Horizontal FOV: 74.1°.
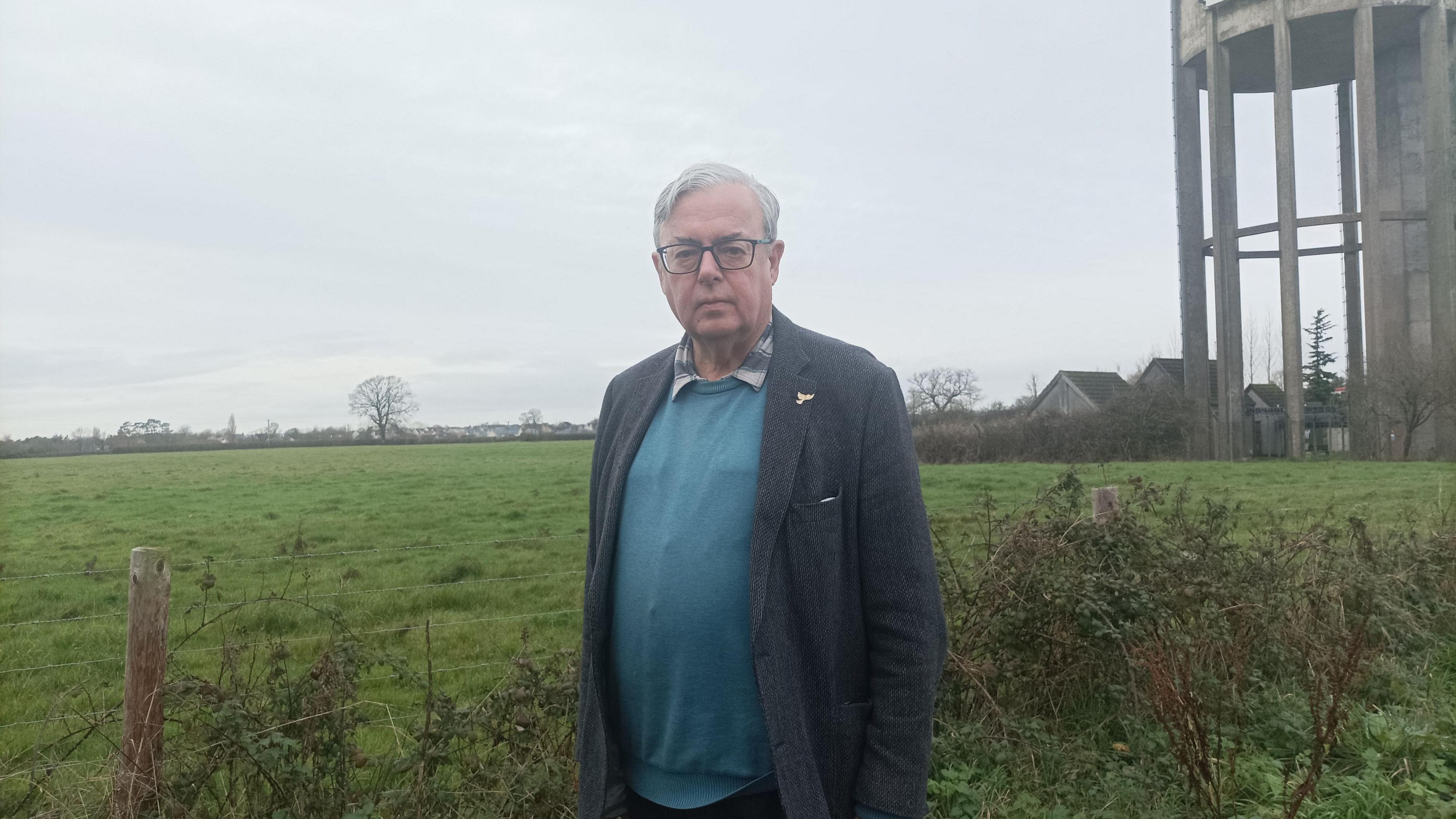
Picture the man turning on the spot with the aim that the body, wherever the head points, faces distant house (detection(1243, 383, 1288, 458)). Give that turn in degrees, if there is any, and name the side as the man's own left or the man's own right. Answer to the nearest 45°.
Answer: approximately 180°

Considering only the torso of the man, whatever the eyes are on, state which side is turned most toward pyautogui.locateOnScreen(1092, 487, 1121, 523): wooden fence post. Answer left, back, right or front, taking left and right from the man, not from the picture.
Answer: back

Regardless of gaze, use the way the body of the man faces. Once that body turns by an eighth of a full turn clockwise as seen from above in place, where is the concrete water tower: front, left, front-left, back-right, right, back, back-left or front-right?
back-right

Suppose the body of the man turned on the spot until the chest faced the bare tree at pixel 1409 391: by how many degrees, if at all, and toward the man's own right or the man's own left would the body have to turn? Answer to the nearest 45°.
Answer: approximately 180°

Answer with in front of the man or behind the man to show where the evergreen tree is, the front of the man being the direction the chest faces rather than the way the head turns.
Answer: behind

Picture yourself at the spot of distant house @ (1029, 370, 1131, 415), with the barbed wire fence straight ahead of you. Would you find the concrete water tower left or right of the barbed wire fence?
left

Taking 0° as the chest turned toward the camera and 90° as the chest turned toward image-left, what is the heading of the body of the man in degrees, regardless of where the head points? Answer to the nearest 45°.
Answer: approximately 45°
